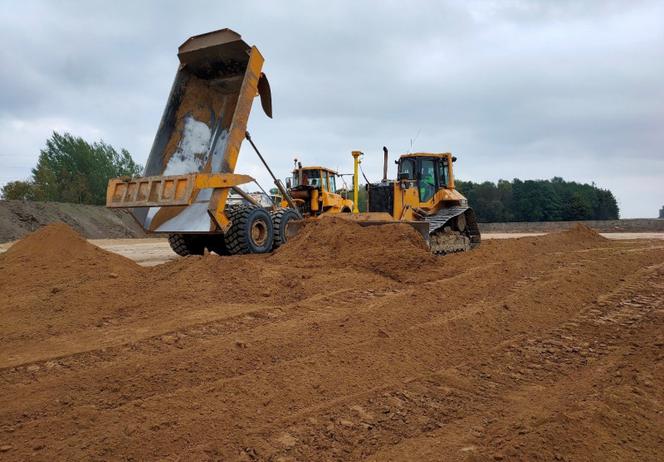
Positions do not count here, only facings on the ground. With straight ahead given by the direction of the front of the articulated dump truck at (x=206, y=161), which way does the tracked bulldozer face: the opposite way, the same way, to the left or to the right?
the opposite way

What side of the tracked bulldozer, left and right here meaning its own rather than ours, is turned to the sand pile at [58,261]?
front

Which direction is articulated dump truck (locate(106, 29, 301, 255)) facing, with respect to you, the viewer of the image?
facing away from the viewer and to the right of the viewer

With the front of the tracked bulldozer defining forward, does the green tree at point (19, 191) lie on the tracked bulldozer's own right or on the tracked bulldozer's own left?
on the tracked bulldozer's own right

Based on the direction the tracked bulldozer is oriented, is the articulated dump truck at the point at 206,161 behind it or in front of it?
in front

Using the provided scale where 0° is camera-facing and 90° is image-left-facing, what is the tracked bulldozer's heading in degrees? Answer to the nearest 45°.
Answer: approximately 45°

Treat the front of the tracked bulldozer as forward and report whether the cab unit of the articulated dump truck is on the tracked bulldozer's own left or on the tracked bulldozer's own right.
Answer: on the tracked bulldozer's own right

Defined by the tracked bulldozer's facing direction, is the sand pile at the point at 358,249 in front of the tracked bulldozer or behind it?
in front

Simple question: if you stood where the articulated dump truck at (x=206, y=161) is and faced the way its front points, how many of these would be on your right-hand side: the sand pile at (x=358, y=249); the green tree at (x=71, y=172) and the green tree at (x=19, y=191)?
1

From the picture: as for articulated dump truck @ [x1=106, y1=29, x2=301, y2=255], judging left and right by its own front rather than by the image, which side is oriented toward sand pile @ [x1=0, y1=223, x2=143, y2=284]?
back

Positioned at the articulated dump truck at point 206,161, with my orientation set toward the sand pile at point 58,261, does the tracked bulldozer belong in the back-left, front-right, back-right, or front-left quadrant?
back-left

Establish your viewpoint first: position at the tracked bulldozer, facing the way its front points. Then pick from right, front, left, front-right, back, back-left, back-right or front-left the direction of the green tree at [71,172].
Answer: right
